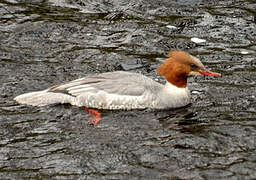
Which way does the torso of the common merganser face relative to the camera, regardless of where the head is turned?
to the viewer's right
